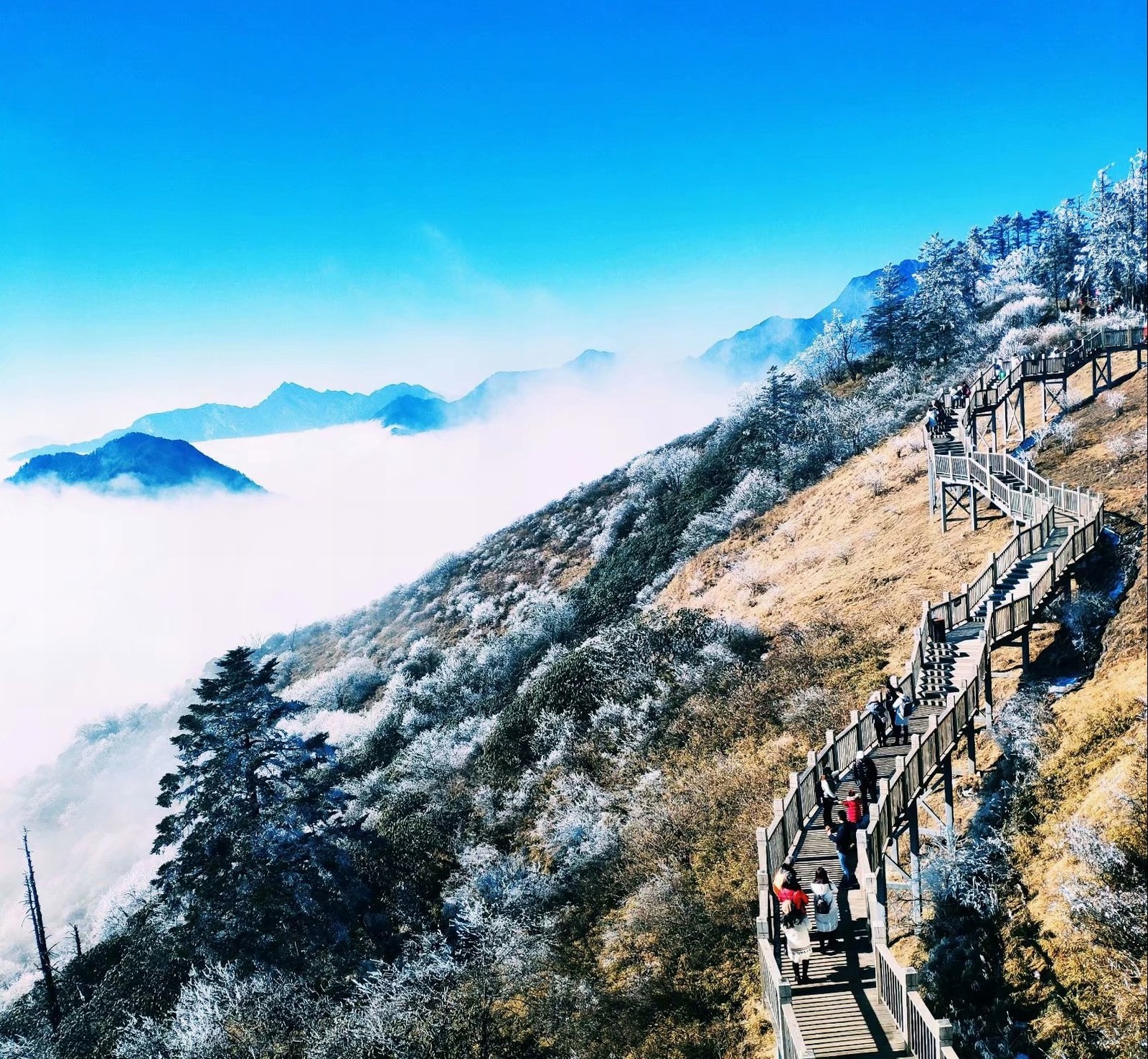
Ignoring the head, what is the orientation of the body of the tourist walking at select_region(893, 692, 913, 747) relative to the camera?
away from the camera

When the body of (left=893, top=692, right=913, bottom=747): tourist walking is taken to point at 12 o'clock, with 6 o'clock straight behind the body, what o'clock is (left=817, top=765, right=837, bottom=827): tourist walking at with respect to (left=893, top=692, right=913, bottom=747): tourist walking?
(left=817, top=765, right=837, bottom=827): tourist walking is roughly at 7 o'clock from (left=893, top=692, right=913, bottom=747): tourist walking.

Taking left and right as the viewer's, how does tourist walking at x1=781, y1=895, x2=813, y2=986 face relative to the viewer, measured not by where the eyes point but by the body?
facing away from the viewer

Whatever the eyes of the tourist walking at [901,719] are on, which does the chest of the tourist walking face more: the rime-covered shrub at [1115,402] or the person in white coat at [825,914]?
the rime-covered shrub

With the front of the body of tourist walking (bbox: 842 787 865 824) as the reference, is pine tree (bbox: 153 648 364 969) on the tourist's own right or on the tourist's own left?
on the tourist's own left

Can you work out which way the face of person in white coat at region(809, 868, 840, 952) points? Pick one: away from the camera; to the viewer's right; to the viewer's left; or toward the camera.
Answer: away from the camera

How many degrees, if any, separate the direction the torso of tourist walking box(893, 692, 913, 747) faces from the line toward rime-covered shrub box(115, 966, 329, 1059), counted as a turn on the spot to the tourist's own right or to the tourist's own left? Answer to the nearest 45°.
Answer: approximately 90° to the tourist's own left

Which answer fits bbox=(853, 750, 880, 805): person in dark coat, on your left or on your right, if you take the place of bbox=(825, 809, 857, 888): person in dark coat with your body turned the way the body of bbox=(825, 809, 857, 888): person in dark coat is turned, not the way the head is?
on your right

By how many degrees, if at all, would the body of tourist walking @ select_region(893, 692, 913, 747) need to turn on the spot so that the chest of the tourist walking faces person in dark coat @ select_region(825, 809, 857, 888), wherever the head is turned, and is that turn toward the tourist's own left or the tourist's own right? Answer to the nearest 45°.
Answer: approximately 180°
